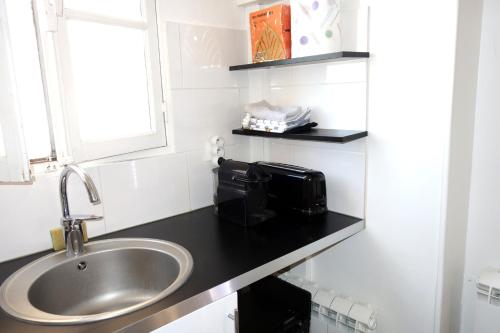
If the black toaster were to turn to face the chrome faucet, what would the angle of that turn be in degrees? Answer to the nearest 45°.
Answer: approximately 90° to its right

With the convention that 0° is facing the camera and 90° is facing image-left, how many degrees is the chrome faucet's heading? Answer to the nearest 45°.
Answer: approximately 315°

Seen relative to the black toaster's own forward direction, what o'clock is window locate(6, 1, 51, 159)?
The window is roughly at 4 o'clock from the black toaster.

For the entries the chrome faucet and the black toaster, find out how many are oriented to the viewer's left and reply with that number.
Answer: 0

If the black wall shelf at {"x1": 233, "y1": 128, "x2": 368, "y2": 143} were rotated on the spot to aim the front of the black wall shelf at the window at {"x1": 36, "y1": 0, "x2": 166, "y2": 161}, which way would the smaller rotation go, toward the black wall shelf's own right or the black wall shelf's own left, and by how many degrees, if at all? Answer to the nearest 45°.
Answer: approximately 45° to the black wall shelf's own right
